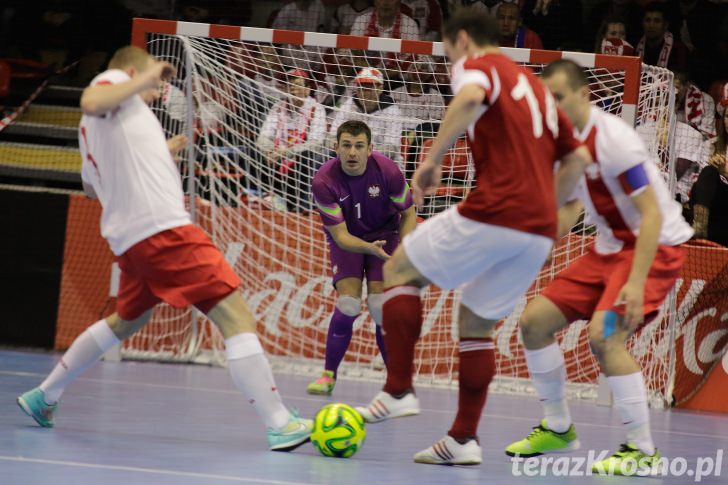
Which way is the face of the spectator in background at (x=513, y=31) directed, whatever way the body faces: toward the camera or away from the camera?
toward the camera

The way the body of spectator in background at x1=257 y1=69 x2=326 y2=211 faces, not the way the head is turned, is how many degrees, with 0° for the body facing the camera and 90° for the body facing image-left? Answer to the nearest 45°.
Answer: approximately 0°

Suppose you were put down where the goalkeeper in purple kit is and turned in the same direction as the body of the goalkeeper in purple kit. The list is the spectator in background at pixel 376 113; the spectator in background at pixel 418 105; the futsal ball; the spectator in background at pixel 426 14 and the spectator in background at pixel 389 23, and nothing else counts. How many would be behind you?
4

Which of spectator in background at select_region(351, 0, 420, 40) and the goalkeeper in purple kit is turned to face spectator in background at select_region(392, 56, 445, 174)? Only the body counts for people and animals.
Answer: spectator in background at select_region(351, 0, 420, 40)

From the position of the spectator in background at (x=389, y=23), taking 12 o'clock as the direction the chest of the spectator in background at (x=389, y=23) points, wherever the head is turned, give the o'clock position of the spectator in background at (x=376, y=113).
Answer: the spectator in background at (x=376, y=113) is roughly at 12 o'clock from the spectator in background at (x=389, y=23).

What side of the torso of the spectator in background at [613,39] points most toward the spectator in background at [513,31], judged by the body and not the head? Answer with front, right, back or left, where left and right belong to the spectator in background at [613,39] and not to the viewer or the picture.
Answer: right

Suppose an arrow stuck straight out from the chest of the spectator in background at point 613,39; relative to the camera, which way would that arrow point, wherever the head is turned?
toward the camera

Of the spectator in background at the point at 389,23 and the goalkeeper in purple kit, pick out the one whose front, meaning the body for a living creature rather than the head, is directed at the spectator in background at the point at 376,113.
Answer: the spectator in background at the point at 389,23

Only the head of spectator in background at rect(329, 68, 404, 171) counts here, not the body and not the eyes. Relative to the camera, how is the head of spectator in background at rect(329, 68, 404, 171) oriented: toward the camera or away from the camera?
toward the camera

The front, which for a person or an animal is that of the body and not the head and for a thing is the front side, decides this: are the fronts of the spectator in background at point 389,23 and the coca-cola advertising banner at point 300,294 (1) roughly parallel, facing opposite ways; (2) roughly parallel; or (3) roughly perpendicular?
roughly parallel

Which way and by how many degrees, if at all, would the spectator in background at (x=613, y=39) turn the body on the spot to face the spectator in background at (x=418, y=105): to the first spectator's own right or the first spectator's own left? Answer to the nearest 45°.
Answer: approximately 45° to the first spectator's own right

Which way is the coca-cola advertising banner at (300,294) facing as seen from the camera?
toward the camera

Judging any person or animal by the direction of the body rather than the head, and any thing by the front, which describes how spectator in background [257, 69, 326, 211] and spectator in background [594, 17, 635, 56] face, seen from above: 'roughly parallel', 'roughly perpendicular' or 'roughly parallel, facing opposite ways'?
roughly parallel

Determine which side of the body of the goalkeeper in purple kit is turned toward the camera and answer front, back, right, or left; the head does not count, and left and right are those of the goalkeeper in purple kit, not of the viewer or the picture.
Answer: front
